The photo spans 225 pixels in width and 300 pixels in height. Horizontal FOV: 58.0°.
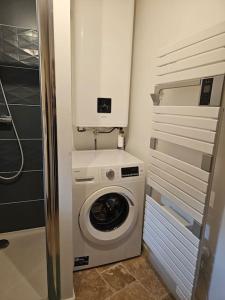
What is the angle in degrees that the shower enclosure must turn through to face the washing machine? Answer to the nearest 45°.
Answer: approximately 45° to its left

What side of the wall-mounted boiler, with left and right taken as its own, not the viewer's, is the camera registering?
front

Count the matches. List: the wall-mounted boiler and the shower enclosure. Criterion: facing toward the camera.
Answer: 2
